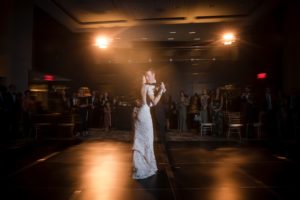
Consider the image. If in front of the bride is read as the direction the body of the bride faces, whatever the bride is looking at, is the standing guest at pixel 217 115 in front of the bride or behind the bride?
in front

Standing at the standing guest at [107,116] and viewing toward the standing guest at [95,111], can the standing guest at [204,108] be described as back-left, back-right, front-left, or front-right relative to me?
back-right

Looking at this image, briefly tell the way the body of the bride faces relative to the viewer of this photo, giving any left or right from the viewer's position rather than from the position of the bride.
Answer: facing away from the viewer and to the right of the viewer

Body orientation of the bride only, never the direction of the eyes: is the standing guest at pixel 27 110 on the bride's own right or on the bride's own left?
on the bride's own left

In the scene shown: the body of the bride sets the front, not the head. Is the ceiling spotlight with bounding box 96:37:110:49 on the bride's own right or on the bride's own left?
on the bride's own left

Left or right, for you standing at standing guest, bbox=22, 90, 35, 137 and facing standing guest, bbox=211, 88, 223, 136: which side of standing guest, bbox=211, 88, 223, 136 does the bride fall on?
right
